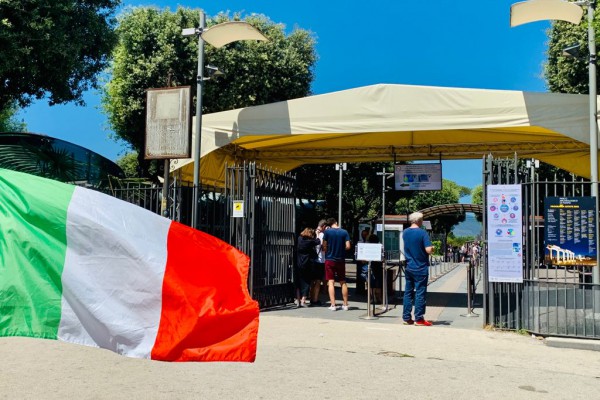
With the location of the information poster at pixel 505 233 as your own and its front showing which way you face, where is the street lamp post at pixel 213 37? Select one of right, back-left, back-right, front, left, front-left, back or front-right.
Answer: right

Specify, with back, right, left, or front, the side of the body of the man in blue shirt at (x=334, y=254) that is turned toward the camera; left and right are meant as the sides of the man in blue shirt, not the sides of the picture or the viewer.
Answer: back

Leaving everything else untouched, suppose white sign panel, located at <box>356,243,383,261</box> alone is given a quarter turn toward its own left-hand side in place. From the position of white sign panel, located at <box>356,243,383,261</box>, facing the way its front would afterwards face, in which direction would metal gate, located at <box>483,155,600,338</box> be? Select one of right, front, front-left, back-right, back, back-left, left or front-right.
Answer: front-right

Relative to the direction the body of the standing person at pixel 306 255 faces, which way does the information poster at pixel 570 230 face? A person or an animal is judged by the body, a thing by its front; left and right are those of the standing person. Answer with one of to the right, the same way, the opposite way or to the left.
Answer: the opposite way

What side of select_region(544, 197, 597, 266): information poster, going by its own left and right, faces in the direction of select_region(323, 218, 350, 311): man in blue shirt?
right

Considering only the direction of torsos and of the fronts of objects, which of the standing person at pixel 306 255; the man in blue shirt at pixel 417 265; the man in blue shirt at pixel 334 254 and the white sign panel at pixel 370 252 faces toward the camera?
the white sign panel

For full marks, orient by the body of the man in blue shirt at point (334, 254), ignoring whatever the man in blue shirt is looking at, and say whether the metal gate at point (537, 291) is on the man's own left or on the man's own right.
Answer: on the man's own right

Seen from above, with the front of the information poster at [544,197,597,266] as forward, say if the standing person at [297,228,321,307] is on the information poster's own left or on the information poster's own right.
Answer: on the information poster's own right
